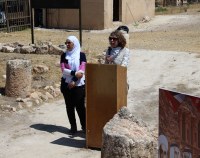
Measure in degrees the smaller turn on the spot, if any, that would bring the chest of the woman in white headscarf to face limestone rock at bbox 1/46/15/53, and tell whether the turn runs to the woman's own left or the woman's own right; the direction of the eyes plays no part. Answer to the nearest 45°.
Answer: approximately 135° to the woman's own right

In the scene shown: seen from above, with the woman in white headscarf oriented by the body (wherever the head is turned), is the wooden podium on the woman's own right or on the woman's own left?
on the woman's own left

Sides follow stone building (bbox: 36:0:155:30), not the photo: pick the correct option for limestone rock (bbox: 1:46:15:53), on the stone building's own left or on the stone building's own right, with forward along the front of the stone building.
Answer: on the stone building's own right

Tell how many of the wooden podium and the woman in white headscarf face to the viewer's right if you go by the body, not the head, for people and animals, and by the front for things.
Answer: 0

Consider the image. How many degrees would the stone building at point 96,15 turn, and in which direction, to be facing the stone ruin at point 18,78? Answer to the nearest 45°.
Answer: approximately 45° to its right

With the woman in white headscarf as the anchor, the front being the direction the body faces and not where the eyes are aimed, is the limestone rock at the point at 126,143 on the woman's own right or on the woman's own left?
on the woman's own left

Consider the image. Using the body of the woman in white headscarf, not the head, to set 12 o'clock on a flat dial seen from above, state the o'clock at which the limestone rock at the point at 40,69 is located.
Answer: The limestone rock is roughly at 4 o'clock from the woman in white headscarf.

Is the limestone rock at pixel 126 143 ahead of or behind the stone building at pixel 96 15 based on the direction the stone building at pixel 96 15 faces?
ahead

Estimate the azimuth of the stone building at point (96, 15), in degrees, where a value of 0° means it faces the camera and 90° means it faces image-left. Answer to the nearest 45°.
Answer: approximately 315°
